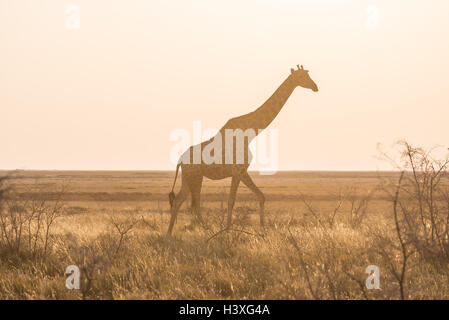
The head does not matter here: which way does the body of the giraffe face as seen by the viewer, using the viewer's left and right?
facing to the right of the viewer
